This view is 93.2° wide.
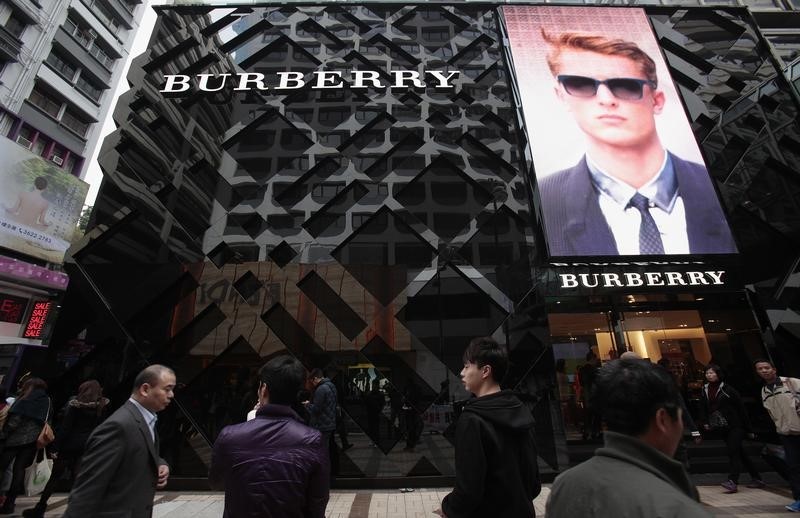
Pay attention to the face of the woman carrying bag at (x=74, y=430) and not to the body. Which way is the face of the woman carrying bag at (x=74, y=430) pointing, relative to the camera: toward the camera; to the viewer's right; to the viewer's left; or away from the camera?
away from the camera

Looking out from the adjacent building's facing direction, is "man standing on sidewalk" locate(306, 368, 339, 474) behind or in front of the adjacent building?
in front

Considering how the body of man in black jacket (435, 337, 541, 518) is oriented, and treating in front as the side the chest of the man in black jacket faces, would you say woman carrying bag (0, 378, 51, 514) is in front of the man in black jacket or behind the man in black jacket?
in front

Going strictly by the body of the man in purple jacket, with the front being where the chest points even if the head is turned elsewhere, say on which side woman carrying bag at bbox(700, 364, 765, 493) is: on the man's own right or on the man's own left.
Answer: on the man's own right

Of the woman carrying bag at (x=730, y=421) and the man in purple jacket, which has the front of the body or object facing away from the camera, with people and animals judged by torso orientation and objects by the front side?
the man in purple jacket

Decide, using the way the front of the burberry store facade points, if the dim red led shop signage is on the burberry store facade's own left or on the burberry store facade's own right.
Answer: on the burberry store facade's own right

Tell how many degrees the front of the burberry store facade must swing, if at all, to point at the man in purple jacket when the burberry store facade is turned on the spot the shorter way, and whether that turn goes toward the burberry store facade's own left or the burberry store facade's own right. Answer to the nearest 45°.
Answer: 0° — it already faces them

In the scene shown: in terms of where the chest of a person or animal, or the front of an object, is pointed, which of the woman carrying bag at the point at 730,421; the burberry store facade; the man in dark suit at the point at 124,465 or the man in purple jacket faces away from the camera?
the man in purple jacket

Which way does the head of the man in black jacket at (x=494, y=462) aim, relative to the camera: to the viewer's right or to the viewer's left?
to the viewer's left

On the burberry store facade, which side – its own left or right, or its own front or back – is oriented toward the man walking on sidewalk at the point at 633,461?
front

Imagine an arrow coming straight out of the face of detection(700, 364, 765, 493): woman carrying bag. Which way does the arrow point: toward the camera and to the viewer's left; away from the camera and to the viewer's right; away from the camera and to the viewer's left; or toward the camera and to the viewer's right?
toward the camera and to the viewer's left

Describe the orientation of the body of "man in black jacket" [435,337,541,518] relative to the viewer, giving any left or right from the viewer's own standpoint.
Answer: facing away from the viewer and to the left of the viewer
